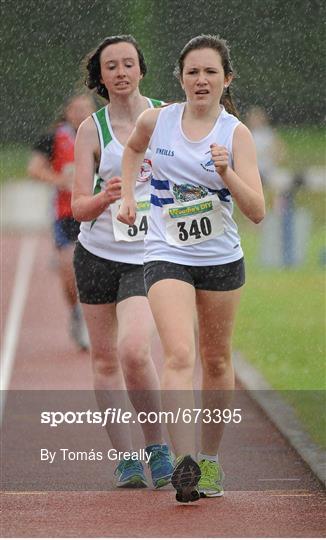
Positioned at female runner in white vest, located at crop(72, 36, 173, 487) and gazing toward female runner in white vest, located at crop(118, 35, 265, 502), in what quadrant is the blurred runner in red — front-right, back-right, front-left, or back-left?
back-left

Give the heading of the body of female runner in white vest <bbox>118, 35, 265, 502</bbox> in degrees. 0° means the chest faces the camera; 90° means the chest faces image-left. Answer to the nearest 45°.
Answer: approximately 0°

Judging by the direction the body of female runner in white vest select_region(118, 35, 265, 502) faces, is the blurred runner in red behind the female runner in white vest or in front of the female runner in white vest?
behind

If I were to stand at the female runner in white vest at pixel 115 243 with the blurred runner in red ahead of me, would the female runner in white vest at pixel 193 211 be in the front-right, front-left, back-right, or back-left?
back-right
